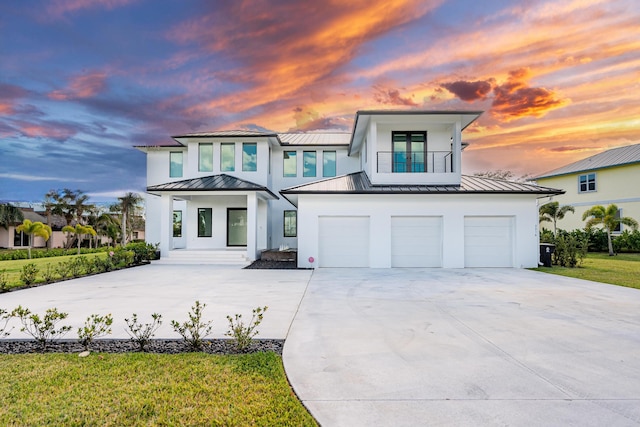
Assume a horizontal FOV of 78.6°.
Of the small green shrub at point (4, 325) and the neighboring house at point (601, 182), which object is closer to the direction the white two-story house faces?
the small green shrub

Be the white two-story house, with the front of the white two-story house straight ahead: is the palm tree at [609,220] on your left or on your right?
on your left

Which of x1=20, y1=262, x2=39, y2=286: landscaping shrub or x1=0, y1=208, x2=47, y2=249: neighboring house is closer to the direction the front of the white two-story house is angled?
the landscaping shrub

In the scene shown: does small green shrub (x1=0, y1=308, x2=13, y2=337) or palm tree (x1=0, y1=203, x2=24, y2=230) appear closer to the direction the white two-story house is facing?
the small green shrub

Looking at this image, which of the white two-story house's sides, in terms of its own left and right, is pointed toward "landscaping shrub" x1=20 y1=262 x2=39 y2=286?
right

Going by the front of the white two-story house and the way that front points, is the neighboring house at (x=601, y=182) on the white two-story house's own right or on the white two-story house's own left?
on the white two-story house's own left

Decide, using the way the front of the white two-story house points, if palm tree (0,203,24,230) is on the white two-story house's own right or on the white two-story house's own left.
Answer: on the white two-story house's own right

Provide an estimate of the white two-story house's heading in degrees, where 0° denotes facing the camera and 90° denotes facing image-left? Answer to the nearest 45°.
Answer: approximately 0°

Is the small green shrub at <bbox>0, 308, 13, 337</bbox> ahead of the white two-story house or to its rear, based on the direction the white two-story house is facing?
ahead

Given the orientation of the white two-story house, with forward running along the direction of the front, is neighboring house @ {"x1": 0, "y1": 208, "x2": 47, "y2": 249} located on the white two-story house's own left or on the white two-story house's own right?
on the white two-story house's own right

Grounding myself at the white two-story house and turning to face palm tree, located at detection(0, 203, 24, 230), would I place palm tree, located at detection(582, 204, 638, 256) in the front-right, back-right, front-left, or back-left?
back-right
